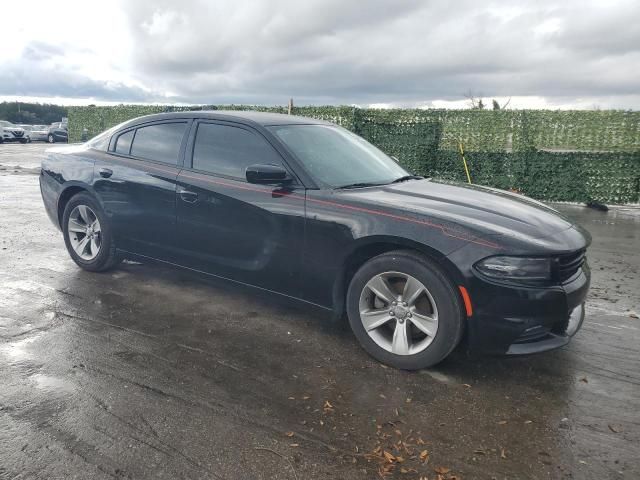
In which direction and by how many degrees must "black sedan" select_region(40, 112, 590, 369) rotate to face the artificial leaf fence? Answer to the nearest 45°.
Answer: approximately 90° to its left

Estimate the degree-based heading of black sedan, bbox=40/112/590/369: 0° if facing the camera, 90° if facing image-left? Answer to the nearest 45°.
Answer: approximately 315°

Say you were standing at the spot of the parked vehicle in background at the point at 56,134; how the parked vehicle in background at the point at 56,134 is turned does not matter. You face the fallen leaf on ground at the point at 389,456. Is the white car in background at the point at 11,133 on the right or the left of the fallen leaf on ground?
right

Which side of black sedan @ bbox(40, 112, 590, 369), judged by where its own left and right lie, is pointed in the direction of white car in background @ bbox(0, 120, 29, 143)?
back

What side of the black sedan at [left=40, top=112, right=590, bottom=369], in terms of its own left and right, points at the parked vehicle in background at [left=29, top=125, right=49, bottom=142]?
back

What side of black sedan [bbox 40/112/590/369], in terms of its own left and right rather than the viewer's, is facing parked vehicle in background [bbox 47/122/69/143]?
back

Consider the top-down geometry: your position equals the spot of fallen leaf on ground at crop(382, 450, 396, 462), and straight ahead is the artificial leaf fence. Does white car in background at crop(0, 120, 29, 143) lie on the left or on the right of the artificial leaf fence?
left

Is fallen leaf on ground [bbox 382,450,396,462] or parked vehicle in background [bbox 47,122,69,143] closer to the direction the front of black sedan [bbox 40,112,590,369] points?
the fallen leaf on ground
